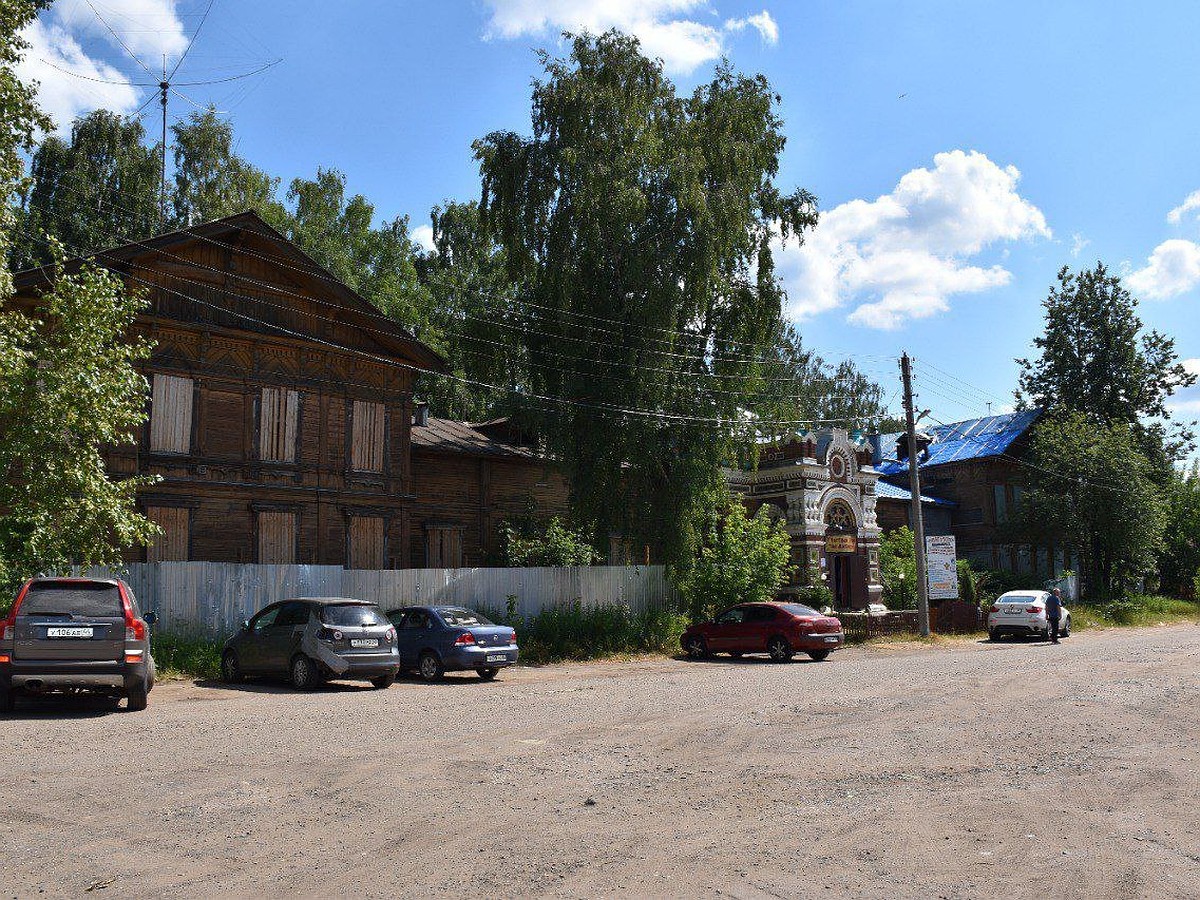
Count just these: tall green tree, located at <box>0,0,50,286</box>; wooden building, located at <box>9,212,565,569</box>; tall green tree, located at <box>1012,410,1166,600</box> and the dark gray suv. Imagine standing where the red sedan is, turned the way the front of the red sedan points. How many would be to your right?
1

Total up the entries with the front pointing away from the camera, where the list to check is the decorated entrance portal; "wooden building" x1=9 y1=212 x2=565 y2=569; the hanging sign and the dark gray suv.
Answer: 1

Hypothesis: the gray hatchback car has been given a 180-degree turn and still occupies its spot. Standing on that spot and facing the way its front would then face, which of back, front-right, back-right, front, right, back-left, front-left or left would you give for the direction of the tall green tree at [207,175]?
back-left

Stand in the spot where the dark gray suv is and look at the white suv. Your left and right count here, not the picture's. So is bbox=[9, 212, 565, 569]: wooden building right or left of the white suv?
left

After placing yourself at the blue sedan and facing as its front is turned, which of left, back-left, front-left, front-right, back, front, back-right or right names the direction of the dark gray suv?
left

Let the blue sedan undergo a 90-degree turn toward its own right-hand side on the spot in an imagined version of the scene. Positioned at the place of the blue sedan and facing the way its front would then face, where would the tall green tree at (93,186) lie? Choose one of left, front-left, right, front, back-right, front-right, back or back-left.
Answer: left

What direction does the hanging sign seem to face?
toward the camera

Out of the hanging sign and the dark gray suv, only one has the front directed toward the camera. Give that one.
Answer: the hanging sign

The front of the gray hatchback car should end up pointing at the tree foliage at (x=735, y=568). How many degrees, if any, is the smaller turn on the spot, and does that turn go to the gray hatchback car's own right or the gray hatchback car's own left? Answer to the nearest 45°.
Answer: approximately 90° to the gray hatchback car's own right

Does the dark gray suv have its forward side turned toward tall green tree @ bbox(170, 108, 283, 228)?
yes

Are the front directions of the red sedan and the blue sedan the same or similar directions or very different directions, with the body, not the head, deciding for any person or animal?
same or similar directions

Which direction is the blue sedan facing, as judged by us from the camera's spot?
facing away from the viewer and to the left of the viewer

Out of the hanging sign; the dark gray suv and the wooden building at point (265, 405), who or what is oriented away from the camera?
the dark gray suv

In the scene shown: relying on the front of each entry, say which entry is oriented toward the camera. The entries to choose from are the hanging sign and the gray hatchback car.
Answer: the hanging sign

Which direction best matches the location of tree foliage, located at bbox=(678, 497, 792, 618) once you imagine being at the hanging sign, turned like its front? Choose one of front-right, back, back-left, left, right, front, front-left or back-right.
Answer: front-right

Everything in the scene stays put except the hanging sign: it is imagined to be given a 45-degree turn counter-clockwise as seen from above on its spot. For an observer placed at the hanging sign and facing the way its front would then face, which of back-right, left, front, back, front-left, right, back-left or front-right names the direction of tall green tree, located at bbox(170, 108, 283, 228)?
back-right

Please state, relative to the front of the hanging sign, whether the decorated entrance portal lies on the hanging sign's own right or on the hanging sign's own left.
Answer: on the hanging sign's own right

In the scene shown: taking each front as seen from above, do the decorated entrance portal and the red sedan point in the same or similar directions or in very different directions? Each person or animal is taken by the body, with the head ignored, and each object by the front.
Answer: very different directions
